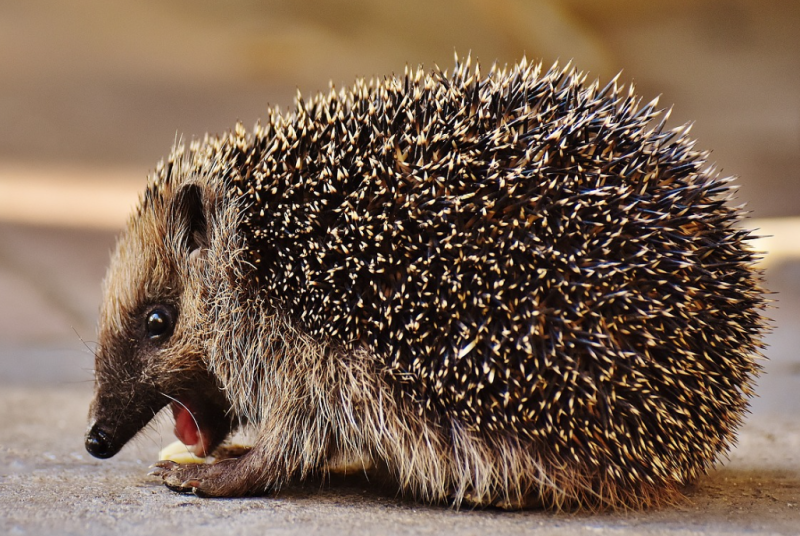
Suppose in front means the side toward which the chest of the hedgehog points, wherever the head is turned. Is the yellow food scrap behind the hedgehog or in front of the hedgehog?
in front

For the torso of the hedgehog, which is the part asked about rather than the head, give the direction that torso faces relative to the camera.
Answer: to the viewer's left
